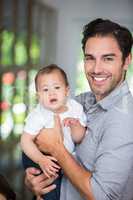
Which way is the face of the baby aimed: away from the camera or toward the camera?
toward the camera

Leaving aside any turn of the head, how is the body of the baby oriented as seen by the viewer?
toward the camera

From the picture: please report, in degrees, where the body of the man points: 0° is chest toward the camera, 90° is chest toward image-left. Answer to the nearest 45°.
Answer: approximately 45°
